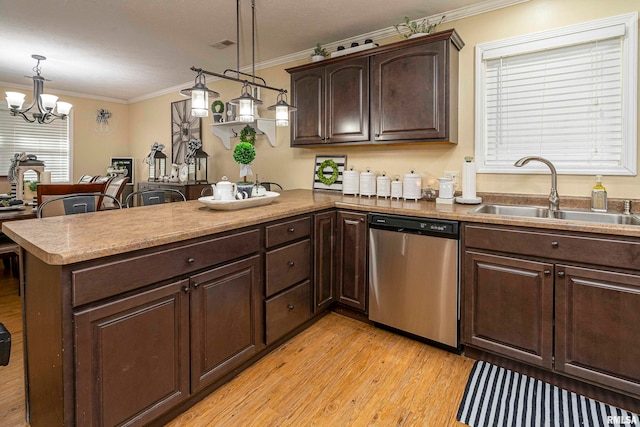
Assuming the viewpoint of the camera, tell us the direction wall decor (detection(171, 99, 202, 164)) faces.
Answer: facing the viewer and to the left of the viewer

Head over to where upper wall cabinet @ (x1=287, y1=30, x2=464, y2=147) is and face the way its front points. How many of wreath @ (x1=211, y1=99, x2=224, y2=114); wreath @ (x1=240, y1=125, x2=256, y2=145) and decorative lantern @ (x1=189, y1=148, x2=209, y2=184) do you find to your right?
3

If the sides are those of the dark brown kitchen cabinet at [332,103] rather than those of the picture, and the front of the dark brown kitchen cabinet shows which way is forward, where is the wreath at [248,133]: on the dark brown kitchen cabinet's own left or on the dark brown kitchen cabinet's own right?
on the dark brown kitchen cabinet's own right

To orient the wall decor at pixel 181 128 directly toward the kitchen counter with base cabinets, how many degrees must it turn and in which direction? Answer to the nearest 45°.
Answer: approximately 45° to its left

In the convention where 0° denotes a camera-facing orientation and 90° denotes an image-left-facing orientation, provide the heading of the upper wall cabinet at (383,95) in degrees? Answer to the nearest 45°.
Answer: approximately 45°

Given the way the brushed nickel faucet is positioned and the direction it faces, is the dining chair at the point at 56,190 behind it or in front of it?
in front

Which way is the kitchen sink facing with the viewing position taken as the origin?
facing the viewer
